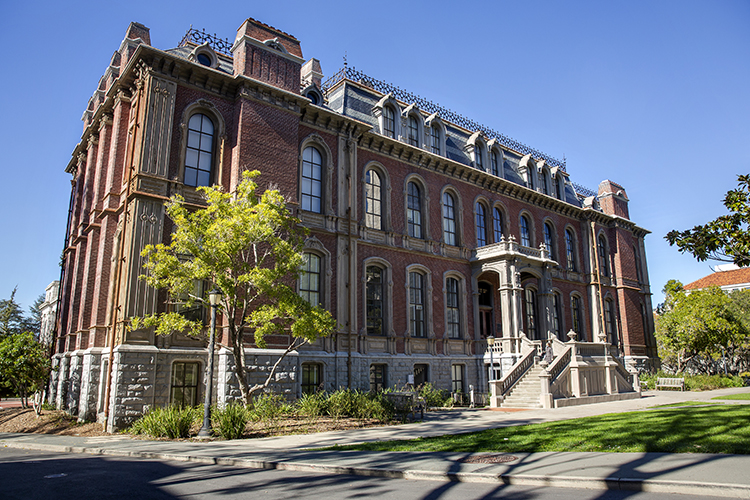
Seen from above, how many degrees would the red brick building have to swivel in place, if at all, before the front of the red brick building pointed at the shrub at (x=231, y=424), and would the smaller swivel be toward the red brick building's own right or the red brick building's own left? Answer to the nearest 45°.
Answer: approximately 45° to the red brick building's own right

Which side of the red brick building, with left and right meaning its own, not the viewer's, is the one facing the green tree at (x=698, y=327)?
left

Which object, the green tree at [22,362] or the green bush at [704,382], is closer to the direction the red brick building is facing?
the green bush

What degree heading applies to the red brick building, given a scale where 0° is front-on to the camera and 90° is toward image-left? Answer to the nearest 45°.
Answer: approximately 315°

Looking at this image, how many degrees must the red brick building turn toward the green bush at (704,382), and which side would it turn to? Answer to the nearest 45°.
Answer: approximately 90° to its left
